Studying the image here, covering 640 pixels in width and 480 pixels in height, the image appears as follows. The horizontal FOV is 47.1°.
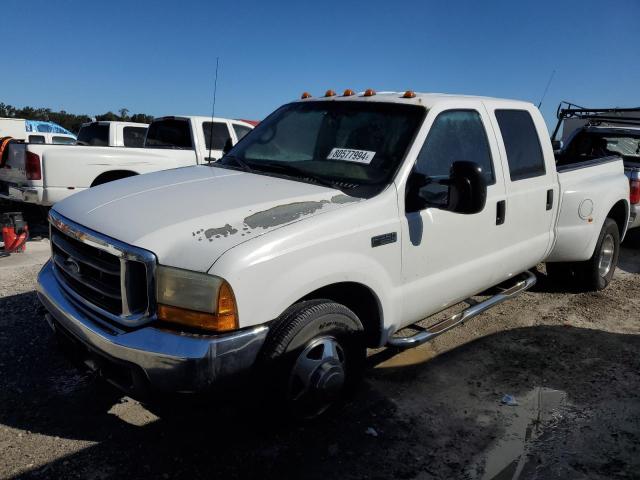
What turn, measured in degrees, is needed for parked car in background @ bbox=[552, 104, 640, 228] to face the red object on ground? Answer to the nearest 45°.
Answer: approximately 90° to its left

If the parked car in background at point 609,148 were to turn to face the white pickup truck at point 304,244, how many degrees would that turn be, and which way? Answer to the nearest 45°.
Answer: approximately 135° to its left

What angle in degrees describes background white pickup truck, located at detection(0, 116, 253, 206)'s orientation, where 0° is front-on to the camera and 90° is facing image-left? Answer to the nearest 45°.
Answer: approximately 225°

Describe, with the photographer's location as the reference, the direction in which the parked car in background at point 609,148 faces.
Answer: facing away from the viewer and to the left of the viewer

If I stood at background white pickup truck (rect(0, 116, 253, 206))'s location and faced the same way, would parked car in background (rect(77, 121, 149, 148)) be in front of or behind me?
in front

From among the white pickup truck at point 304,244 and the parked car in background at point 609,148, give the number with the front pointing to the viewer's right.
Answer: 0

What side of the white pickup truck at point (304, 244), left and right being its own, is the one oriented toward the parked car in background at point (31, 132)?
right

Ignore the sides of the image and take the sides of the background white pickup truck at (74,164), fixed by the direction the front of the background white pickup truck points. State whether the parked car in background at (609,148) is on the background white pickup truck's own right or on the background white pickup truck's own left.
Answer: on the background white pickup truck's own right

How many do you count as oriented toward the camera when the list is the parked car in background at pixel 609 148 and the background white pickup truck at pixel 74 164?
0

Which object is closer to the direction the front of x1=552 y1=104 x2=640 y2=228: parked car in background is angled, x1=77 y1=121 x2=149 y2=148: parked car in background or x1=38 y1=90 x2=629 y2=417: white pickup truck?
the parked car in background

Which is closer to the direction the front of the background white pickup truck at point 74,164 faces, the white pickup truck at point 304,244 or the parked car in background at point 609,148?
the parked car in background

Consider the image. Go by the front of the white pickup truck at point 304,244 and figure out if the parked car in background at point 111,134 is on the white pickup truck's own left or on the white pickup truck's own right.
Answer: on the white pickup truck's own right

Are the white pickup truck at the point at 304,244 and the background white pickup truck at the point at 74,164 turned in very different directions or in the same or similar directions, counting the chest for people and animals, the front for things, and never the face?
very different directions

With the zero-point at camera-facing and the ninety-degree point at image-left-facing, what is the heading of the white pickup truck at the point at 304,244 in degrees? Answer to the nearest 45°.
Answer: approximately 45°
